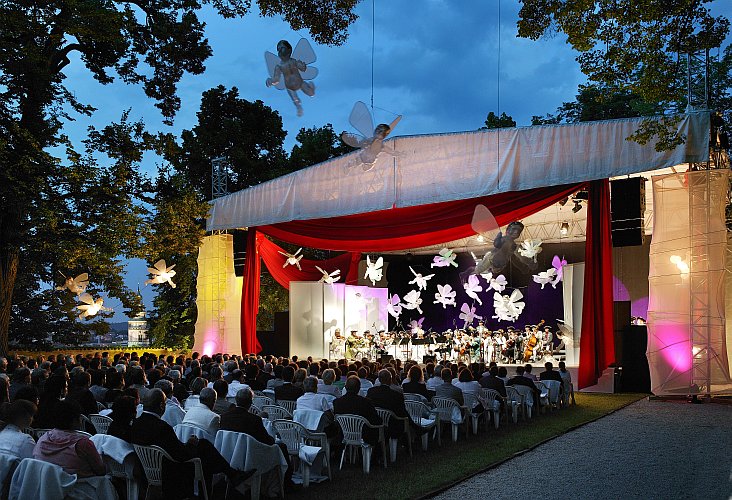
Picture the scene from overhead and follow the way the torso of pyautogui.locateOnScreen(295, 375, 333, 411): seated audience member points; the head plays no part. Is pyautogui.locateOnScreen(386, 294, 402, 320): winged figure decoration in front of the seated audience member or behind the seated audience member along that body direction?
in front

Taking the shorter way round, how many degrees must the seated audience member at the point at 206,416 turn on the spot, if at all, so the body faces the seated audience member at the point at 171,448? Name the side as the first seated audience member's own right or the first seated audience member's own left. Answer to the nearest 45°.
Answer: approximately 135° to the first seated audience member's own right

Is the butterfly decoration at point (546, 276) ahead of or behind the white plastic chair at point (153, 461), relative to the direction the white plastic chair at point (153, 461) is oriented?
ahead

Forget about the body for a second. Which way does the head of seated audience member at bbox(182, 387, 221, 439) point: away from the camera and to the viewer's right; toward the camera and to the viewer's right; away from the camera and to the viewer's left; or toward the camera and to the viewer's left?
away from the camera and to the viewer's right

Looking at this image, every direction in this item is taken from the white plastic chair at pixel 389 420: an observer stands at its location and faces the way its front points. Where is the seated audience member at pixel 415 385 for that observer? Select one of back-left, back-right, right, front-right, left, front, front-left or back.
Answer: front-left

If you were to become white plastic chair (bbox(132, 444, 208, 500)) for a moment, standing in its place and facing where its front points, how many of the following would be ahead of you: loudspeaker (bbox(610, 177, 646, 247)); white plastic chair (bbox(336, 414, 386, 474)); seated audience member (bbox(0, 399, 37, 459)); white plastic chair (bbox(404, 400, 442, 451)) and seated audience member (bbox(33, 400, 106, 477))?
3

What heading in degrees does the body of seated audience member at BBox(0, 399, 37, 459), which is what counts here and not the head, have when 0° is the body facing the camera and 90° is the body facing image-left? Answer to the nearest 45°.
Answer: approximately 225°

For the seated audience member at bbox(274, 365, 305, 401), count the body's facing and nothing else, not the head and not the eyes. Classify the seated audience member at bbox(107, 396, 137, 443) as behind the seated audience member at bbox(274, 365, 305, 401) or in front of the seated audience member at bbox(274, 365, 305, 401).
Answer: behind

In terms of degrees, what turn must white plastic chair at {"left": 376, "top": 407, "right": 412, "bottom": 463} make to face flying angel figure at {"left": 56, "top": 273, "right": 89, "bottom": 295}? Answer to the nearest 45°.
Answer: approximately 90° to its left

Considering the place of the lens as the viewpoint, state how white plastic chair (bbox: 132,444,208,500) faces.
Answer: facing away from the viewer and to the right of the viewer

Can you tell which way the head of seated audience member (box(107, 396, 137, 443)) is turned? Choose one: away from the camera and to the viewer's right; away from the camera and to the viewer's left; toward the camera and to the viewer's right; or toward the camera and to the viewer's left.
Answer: away from the camera and to the viewer's right

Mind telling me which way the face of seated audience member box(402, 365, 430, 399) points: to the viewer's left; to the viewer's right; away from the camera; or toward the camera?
away from the camera

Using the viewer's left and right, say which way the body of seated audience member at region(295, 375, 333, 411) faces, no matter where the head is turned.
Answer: facing away from the viewer and to the right of the viewer

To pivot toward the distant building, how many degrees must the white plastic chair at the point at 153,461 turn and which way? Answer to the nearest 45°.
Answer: approximately 45° to its left
